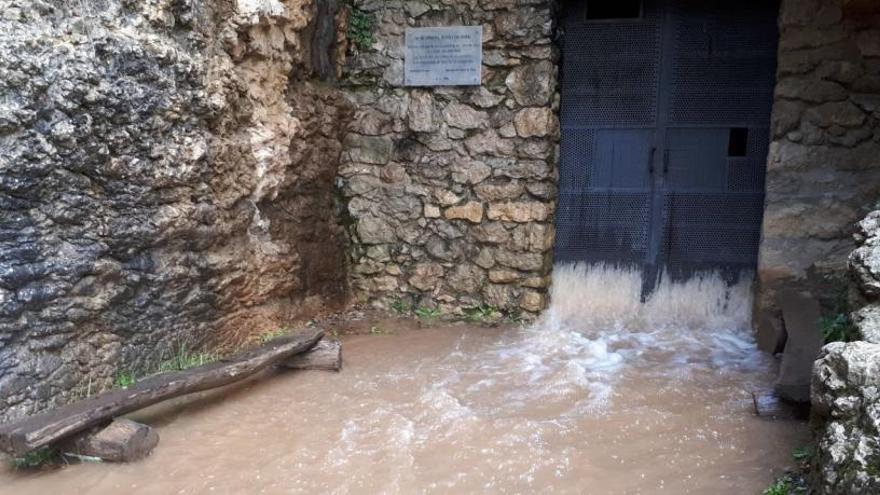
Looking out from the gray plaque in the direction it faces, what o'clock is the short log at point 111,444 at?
The short log is roughly at 1 o'clock from the gray plaque.

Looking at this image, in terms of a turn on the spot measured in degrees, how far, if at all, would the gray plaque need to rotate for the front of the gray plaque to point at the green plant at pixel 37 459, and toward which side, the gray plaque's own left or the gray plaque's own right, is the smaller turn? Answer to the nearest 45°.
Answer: approximately 45° to the gray plaque's own right

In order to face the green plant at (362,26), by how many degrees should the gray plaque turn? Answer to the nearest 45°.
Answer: approximately 90° to its right

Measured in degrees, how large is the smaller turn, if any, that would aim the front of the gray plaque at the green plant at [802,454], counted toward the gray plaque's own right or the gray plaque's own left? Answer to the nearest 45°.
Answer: approximately 45° to the gray plaque's own left

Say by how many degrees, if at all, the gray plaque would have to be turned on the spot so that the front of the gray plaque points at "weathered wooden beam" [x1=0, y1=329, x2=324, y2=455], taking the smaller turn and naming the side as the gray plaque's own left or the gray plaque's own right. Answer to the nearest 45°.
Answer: approximately 45° to the gray plaque's own right

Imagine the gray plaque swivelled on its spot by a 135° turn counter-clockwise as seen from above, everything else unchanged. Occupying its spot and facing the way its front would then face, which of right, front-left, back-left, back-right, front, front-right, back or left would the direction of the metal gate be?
front-right

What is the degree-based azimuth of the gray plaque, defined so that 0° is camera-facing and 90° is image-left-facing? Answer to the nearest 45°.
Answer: approximately 0°

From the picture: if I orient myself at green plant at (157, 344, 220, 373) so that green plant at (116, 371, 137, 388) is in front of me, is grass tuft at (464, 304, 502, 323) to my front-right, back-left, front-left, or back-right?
back-left
